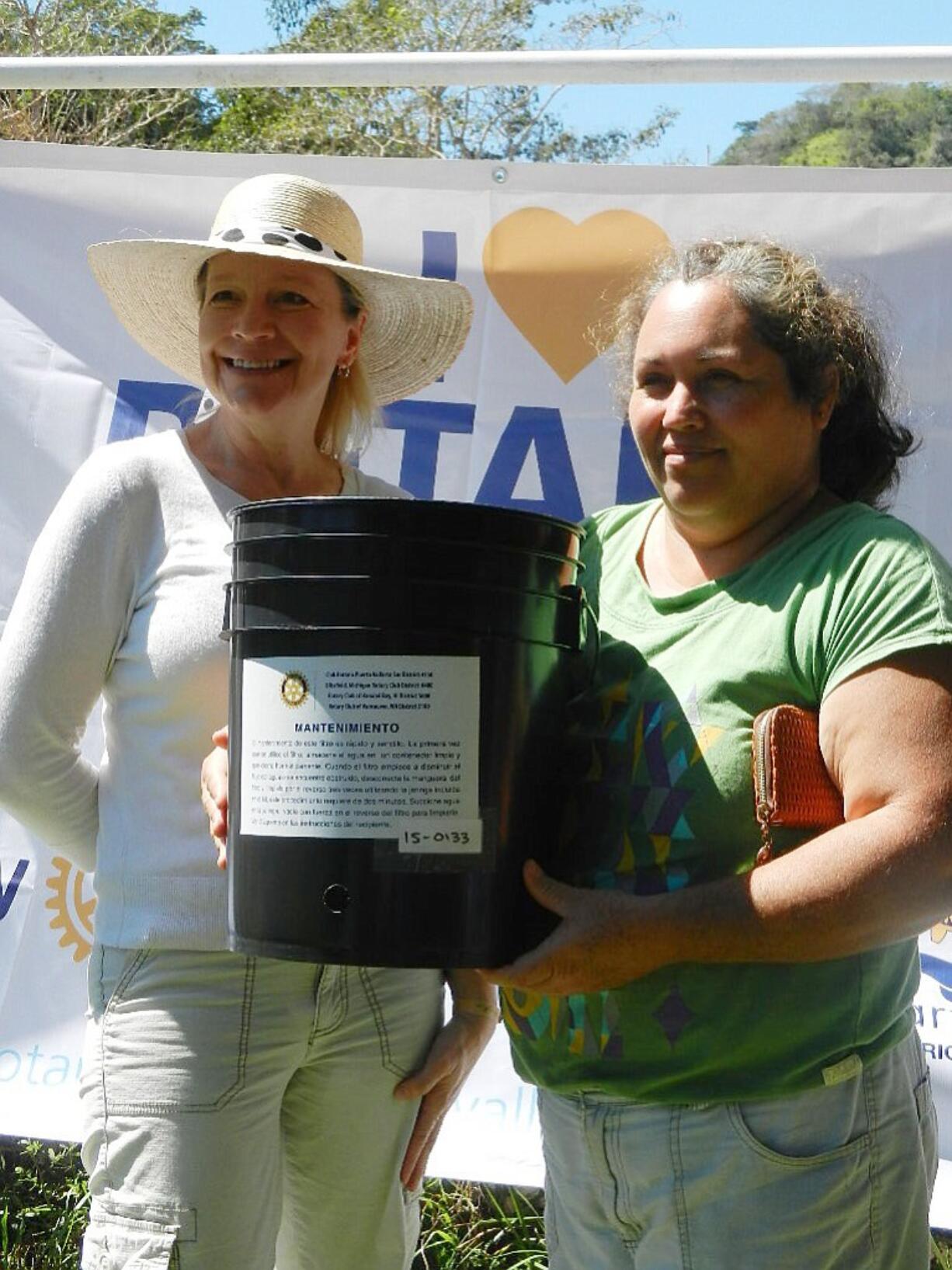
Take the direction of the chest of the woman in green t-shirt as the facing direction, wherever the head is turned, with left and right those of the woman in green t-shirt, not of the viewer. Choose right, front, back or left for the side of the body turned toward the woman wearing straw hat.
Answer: right

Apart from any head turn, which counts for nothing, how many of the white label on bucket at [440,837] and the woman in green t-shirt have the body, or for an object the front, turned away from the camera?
0

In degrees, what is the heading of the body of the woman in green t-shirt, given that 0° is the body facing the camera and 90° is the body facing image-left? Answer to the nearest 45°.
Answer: approximately 45°

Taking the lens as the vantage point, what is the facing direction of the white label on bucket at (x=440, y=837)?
facing the viewer

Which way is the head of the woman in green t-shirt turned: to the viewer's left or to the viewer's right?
to the viewer's left
